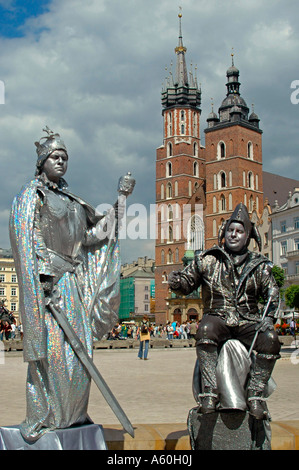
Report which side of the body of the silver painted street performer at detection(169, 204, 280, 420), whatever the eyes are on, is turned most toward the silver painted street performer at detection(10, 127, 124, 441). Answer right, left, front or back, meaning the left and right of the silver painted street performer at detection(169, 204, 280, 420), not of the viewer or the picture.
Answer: right

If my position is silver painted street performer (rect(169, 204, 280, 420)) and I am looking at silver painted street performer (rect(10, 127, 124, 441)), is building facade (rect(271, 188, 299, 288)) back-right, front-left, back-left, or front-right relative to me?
back-right

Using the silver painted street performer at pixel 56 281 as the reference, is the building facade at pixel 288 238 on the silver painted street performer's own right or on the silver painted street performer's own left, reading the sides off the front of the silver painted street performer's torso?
on the silver painted street performer's own left

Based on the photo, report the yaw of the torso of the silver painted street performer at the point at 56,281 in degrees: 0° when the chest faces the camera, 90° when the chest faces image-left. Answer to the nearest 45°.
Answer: approximately 315°

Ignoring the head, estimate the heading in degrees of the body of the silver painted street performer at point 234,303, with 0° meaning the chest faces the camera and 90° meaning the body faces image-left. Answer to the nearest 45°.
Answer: approximately 0°

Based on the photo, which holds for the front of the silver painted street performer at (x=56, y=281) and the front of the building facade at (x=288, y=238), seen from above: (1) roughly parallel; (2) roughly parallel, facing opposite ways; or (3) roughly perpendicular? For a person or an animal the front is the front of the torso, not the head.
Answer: roughly perpendicular

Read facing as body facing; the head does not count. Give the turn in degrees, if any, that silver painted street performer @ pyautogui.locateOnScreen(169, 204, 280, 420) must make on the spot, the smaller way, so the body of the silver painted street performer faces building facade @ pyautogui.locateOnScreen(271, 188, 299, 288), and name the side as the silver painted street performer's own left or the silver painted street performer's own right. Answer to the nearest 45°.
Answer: approximately 180°

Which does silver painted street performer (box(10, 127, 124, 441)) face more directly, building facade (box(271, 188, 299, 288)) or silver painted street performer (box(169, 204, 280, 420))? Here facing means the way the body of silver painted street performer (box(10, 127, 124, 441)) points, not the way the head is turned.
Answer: the silver painted street performer
